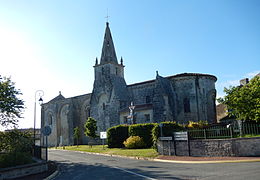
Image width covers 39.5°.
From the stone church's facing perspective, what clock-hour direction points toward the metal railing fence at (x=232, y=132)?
The metal railing fence is roughly at 7 o'clock from the stone church.

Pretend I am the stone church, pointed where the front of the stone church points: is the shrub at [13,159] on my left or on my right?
on my left

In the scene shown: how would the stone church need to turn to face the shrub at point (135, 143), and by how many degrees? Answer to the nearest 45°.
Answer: approximately 135° to its left

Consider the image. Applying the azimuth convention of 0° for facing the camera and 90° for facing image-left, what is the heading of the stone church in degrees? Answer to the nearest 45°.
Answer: approximately 135°

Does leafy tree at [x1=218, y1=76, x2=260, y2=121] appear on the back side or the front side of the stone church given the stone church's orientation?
on the back side

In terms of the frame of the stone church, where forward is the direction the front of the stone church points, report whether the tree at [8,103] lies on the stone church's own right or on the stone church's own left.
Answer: on the stone church's own left

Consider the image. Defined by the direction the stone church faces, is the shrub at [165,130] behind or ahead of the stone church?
behind
